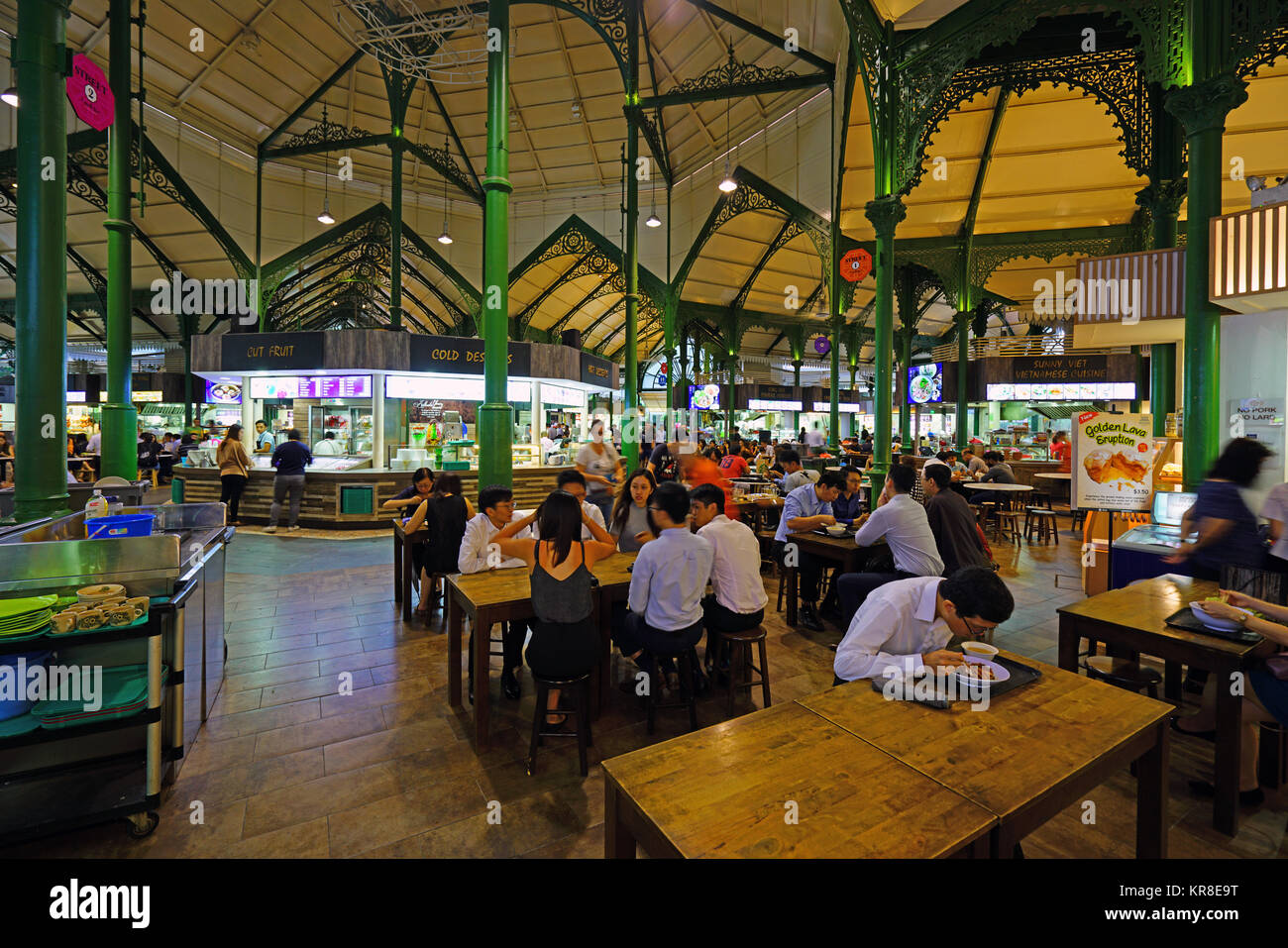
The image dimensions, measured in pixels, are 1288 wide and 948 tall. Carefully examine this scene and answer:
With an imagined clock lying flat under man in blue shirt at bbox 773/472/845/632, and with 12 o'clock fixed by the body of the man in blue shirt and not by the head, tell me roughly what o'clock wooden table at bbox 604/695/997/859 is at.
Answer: The wooden table is roughly at 3 o'clock from the man in blue shirt.

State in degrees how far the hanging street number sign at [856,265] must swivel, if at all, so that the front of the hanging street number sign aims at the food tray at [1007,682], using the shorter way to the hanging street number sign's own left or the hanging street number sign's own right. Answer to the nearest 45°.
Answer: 0° — it already faces it

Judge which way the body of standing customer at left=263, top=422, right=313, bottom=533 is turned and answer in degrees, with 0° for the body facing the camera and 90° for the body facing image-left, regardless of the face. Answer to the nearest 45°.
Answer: approximately 180°

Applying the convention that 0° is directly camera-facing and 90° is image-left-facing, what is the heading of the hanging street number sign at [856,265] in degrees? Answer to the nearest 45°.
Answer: approximately 0°

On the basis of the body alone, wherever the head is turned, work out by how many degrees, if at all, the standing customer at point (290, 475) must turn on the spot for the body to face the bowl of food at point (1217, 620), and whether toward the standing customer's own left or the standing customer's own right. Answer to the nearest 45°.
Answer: approximately 180°

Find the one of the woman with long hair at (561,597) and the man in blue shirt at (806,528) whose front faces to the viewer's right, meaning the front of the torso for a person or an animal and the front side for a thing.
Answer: the man in blue shirt

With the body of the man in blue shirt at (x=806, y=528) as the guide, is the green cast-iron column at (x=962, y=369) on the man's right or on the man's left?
on the man's left

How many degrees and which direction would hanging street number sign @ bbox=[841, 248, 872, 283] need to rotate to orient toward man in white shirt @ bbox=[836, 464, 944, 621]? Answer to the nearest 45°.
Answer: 0° — it already faces them
